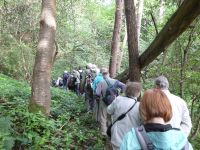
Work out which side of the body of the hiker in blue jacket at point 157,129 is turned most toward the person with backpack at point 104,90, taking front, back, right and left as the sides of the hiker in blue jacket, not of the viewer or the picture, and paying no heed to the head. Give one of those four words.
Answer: front

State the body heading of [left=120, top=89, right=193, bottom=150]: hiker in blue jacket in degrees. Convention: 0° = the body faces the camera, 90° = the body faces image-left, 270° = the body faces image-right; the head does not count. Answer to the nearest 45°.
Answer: approximately 180°

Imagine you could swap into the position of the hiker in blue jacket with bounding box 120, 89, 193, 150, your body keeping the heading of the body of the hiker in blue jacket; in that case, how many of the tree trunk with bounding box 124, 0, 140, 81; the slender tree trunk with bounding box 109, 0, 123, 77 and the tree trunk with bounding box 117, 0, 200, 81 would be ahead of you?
3

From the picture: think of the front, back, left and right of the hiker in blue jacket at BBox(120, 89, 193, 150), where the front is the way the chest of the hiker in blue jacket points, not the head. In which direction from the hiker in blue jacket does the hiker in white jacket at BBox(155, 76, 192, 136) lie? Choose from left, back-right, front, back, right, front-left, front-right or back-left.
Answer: front

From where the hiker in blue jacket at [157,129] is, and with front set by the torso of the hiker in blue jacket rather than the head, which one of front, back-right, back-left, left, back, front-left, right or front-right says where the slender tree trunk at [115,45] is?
front

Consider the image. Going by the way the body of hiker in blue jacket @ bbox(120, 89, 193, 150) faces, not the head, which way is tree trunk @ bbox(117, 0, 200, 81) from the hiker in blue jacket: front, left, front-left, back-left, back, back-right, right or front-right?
front

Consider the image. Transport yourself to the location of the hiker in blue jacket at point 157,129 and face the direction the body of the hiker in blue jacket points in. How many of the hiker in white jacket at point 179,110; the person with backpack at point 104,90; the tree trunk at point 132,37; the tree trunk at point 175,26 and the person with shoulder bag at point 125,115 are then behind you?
0

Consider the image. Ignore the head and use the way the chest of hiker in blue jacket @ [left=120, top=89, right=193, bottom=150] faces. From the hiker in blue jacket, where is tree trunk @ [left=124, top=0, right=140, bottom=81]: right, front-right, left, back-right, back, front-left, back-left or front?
front

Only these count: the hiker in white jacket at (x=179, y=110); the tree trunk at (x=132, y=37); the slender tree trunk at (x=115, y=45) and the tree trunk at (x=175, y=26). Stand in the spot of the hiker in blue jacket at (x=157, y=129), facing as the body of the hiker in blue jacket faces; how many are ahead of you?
4

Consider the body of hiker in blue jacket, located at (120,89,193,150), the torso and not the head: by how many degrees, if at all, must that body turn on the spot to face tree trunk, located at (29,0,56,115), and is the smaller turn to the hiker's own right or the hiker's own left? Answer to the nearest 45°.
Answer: approximately 45° to the hiker's own left

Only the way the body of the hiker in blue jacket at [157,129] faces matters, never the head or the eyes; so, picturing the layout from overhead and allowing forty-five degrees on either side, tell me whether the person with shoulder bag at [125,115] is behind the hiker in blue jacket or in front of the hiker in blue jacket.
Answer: in front
